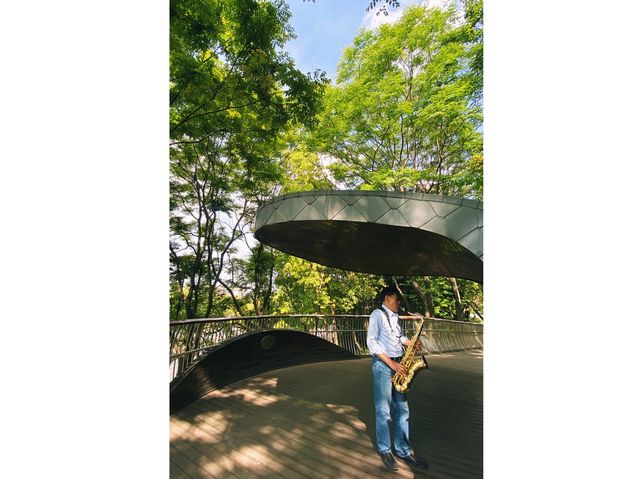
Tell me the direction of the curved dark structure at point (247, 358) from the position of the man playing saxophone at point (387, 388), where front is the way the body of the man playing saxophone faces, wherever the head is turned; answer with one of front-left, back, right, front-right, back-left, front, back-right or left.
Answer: back

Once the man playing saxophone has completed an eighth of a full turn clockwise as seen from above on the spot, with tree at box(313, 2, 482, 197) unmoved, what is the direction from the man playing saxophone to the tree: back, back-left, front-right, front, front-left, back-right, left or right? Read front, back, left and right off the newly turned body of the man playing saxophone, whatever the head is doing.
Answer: back

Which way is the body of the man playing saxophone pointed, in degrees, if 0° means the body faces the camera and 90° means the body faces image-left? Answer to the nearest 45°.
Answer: approximately 315°

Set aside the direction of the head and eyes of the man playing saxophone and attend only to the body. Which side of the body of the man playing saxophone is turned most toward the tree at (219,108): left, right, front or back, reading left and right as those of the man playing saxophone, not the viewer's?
back
